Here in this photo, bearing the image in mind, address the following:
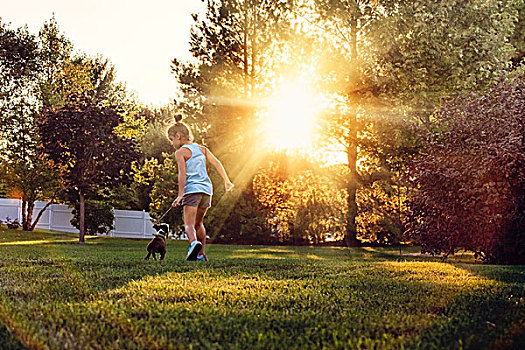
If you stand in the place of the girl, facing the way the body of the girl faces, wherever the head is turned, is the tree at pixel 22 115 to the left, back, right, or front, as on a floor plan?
front

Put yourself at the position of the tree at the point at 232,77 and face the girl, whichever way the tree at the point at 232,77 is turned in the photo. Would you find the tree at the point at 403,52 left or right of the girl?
left

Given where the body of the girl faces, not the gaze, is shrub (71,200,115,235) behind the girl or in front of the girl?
in front

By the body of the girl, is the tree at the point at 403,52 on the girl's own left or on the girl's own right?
on the girl's own right

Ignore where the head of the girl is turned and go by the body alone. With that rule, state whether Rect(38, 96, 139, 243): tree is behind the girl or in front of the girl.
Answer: in front

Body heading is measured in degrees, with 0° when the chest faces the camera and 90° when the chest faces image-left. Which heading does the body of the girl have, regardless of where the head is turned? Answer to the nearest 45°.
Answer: approximately 135°

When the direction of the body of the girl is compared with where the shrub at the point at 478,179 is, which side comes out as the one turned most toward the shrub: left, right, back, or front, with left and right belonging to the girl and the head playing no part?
right

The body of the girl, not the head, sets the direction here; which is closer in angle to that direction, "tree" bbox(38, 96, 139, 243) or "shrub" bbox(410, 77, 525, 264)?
the tree

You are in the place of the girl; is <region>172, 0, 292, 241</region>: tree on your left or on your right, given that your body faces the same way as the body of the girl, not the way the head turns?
on your right
